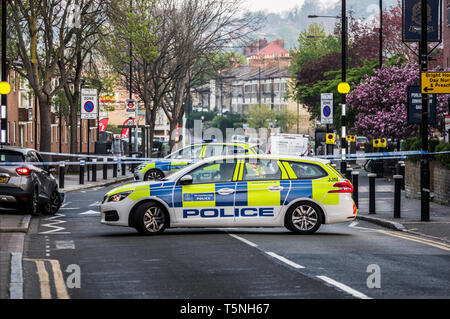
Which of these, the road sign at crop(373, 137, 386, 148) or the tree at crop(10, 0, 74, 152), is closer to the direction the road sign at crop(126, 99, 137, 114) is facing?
the tree

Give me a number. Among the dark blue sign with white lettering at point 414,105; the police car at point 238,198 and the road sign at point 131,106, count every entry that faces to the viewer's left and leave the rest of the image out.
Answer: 1

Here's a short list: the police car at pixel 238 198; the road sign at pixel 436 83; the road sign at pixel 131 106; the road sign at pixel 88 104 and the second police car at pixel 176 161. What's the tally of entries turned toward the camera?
3

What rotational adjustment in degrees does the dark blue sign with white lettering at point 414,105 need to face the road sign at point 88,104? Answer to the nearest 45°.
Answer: approximately 135° to its right

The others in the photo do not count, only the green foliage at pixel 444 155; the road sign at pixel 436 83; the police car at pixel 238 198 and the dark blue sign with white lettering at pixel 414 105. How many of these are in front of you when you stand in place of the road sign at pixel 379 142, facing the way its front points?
4

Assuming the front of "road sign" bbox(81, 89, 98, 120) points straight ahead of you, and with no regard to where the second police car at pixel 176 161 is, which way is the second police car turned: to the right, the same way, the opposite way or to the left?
to the right

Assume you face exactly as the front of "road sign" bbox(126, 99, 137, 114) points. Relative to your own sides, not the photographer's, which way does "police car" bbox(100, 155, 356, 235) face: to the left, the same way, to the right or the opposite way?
to the right

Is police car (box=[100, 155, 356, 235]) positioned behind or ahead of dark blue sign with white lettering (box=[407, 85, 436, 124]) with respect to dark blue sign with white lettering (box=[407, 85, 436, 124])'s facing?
ahead

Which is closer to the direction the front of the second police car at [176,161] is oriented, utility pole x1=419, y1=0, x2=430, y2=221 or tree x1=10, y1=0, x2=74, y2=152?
the tree

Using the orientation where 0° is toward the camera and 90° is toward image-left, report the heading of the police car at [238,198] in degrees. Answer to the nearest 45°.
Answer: approximately 90°

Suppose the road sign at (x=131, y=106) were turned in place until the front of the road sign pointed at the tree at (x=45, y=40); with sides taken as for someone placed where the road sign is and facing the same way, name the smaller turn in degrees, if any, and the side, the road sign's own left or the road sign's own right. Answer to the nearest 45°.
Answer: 0° — it already faces it
